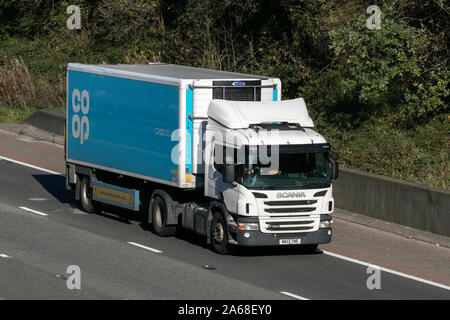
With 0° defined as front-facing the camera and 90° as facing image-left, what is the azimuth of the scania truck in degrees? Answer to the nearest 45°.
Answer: approximately 315°

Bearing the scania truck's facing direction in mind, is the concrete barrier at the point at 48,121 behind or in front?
behind

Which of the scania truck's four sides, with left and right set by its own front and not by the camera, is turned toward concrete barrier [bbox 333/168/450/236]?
left
